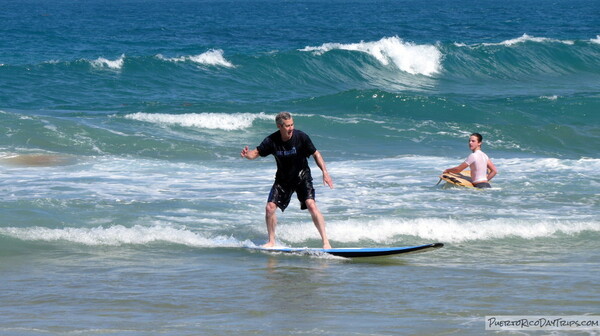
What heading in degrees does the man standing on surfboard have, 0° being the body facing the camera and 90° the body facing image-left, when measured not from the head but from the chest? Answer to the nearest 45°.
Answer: approximately 0°

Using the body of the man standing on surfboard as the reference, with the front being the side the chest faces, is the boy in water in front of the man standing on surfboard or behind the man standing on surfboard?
behind
